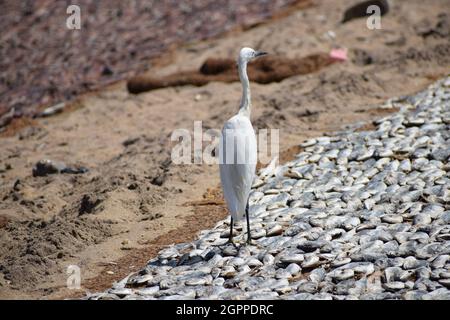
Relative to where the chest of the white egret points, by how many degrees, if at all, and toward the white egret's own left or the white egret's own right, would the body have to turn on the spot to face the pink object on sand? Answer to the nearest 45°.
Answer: approximately 45° to the white egret's own left
